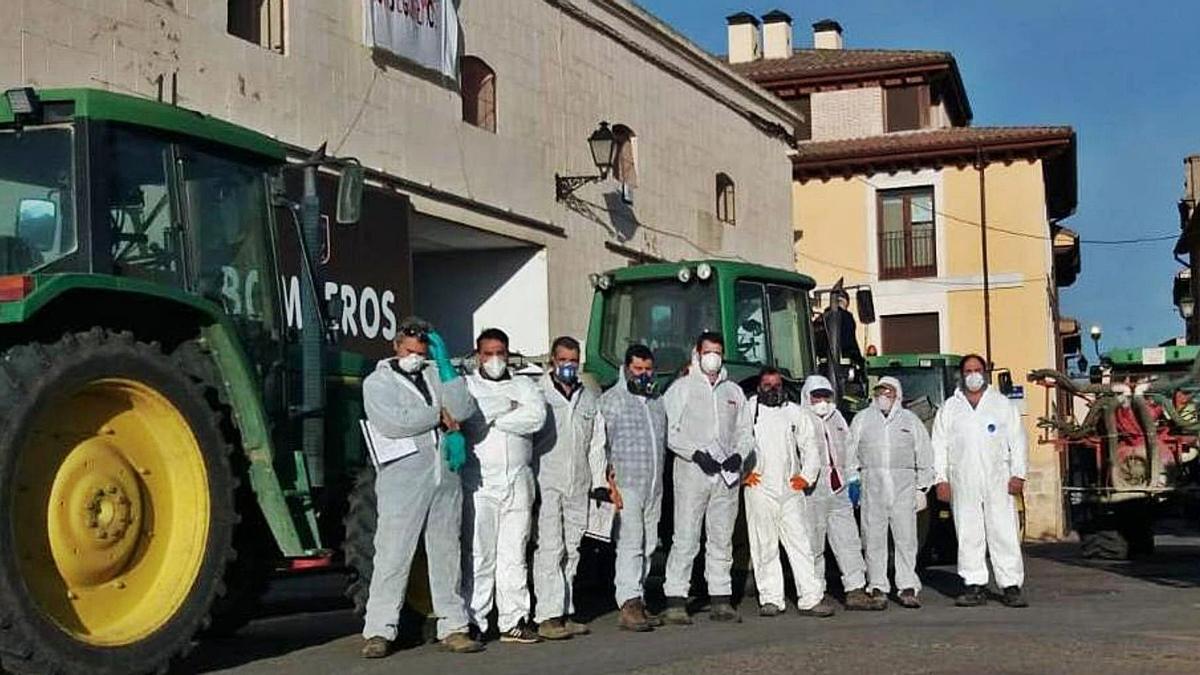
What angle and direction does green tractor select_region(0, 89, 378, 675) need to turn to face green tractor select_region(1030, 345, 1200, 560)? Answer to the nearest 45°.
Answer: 0° — it already faces it

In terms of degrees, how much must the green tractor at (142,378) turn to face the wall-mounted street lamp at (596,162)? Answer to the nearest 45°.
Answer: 0° — it already faces it

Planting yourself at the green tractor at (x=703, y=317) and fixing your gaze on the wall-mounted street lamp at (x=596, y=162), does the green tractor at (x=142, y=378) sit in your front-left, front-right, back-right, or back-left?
back-left

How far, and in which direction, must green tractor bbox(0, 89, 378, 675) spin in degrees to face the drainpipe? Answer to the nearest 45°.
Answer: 0° — it already faces it

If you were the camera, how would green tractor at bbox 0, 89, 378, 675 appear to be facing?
facing away from the viewer and to the right of the viewer

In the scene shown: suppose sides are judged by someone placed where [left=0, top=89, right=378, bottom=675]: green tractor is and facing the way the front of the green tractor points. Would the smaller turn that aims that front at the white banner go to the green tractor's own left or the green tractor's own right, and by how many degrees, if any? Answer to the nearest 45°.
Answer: approximately 45° to the green tractor's own left

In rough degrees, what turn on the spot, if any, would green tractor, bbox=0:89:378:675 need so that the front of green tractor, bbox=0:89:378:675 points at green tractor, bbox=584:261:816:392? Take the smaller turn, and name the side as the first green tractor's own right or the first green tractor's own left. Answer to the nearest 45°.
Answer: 0° — it already faces it
